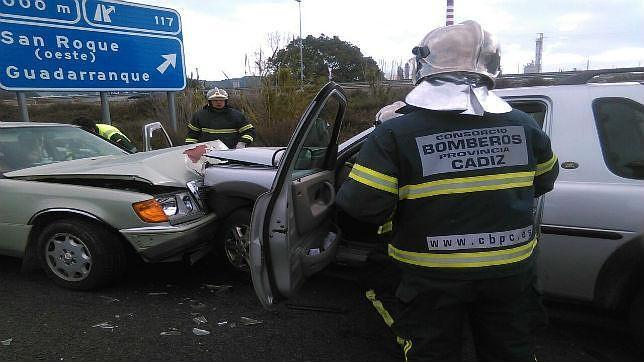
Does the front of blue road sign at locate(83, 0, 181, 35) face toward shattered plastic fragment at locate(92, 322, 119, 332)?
yes

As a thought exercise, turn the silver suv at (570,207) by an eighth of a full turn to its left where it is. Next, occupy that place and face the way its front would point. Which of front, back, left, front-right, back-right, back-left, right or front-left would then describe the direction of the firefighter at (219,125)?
right

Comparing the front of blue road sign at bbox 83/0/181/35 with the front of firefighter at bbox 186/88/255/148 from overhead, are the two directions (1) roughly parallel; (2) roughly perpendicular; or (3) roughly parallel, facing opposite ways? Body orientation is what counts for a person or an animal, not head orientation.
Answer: roughly parallel

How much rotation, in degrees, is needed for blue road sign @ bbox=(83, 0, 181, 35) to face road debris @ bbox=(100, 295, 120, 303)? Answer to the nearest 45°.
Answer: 0° — it already faces it

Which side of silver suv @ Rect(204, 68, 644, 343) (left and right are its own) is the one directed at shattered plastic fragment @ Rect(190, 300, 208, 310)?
front

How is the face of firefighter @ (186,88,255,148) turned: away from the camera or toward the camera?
toward the camera

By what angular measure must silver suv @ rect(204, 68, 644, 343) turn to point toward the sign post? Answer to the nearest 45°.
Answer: approximately 45° to its right

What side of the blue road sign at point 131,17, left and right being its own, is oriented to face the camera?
front

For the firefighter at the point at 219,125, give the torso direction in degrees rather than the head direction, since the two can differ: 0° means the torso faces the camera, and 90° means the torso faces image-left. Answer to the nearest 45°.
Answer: approximately 0°

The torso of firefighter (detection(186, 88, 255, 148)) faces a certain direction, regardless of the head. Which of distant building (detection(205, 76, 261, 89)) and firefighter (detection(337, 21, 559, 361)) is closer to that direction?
the firefighter

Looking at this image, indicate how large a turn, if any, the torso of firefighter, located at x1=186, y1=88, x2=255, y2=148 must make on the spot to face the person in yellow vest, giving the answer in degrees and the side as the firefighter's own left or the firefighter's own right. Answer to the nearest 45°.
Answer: approximately 90° to the firefighter's own right

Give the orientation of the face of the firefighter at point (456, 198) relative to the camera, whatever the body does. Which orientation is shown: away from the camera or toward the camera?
away from the camera

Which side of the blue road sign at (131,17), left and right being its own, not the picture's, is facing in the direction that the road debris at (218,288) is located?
front

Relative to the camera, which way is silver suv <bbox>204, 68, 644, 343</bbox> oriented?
to the viewer's left

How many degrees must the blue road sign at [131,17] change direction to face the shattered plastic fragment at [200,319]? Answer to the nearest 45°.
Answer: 0° — it already faces it

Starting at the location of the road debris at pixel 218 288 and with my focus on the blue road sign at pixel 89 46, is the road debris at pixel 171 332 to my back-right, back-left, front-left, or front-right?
back-left

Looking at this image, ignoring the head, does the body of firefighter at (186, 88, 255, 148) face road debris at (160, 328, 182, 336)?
yes

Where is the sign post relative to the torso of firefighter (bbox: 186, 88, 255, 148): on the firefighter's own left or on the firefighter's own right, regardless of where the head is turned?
on the firefighter's own right

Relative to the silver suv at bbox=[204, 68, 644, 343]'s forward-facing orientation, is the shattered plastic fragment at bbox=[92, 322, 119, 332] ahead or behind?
ahead
